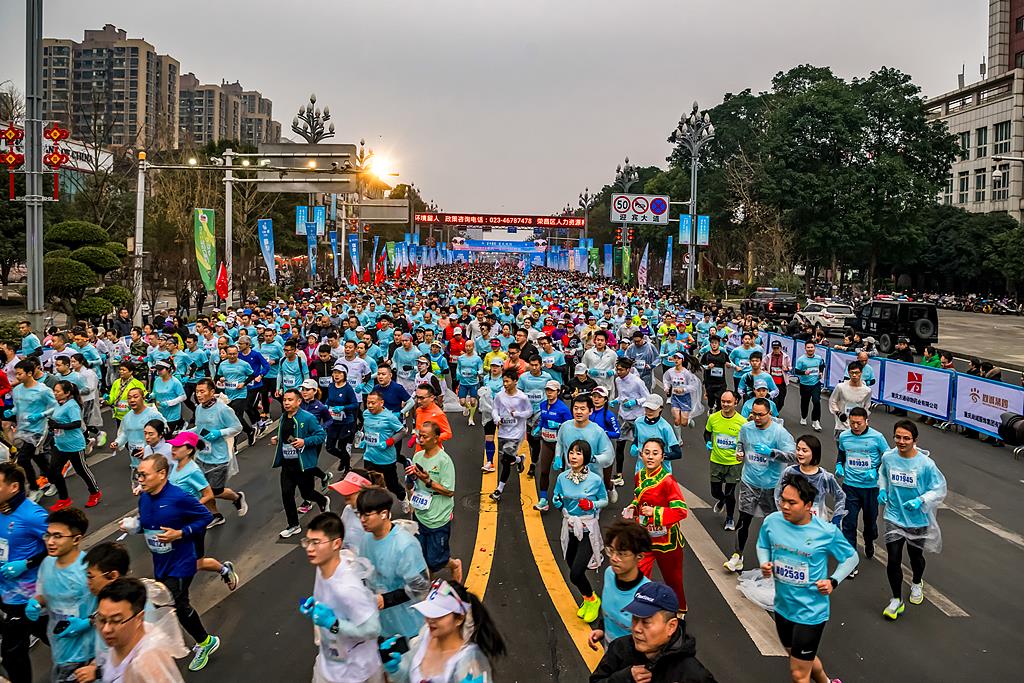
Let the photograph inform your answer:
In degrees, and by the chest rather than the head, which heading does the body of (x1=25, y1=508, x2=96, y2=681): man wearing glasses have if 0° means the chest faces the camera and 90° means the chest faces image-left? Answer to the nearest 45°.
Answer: approximately 45°

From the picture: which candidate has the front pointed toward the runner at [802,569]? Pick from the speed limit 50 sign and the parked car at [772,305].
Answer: the speed limit 50 sign

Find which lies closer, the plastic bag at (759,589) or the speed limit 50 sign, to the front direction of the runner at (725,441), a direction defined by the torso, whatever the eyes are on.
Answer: the plastic bag

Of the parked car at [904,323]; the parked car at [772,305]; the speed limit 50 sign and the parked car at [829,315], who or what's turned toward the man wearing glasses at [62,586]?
the speed limit 50 sign

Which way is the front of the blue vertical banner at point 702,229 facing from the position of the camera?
facing the viewer

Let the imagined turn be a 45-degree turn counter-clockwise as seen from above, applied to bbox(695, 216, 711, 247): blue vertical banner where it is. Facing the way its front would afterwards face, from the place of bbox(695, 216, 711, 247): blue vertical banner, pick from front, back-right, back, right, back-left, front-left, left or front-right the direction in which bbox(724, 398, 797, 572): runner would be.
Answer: front-right

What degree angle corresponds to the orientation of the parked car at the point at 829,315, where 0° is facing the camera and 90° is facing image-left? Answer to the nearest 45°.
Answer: approximately 135°

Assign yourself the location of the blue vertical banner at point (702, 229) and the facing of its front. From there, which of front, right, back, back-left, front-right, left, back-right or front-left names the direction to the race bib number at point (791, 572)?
front

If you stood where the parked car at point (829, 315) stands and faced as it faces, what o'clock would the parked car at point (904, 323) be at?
the parked car at point (904, 323) is roughly at 7 o'clock from the parked car at point (829, 315).
